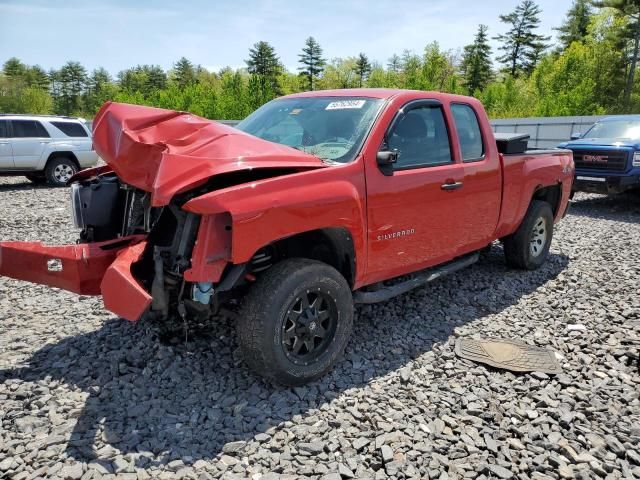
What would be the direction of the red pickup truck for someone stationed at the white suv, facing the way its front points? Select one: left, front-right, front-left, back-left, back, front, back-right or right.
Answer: left

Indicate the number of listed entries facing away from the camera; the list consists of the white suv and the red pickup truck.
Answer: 0

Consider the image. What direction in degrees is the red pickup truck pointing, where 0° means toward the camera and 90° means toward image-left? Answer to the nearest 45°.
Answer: approximately 45°

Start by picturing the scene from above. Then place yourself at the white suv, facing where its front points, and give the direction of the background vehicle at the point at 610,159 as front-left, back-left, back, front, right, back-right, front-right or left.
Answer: back-left

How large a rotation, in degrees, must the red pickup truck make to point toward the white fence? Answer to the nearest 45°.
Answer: approximately 180°

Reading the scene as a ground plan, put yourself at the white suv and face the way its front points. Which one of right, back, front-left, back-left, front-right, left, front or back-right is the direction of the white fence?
back

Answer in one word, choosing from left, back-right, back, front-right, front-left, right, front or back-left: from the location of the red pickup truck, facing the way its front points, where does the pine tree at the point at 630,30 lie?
back

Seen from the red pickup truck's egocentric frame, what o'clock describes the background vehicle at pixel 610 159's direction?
The background vehicle is roughly at 6 o'clock from the red pickup truck.

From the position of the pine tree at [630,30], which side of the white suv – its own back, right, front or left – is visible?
back

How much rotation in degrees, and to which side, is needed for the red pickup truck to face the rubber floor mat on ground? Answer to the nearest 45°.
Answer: approximately 135° to its left

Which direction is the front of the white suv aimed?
to the viewer's left
